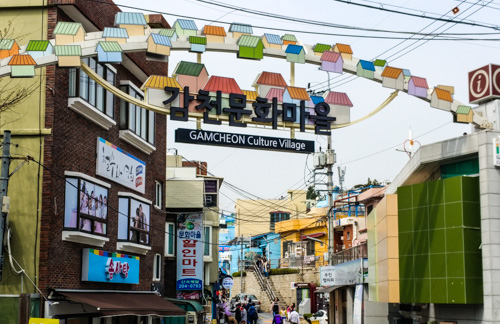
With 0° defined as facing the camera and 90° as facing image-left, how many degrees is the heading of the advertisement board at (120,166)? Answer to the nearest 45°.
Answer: approximately 315°

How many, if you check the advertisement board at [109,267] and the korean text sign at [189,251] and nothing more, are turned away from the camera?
0

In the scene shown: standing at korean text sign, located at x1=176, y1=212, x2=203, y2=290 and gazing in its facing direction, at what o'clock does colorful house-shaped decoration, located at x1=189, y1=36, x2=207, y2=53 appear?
The colorful house-shaped decoration is roughly at 12 o'clock from the korean text sign.

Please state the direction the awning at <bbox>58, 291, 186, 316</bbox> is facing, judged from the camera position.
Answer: facing the viewer and to the right of the viewer

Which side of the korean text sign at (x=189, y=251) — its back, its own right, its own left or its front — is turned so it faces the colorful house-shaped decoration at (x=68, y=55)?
front

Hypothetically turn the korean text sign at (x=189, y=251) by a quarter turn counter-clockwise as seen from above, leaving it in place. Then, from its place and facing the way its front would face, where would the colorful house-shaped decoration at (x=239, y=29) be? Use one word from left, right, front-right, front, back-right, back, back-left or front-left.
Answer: right

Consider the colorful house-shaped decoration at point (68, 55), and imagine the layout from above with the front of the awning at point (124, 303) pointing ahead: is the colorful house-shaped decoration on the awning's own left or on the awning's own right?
on the awning's own right

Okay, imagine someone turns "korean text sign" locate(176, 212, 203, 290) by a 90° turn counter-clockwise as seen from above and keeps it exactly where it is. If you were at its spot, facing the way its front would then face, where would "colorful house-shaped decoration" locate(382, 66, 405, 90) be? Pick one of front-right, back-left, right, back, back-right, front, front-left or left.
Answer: right

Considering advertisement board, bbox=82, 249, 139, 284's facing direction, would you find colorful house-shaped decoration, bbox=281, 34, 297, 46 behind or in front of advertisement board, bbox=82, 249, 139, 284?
in front

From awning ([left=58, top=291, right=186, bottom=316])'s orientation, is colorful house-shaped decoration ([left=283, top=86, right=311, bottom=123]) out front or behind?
out front
